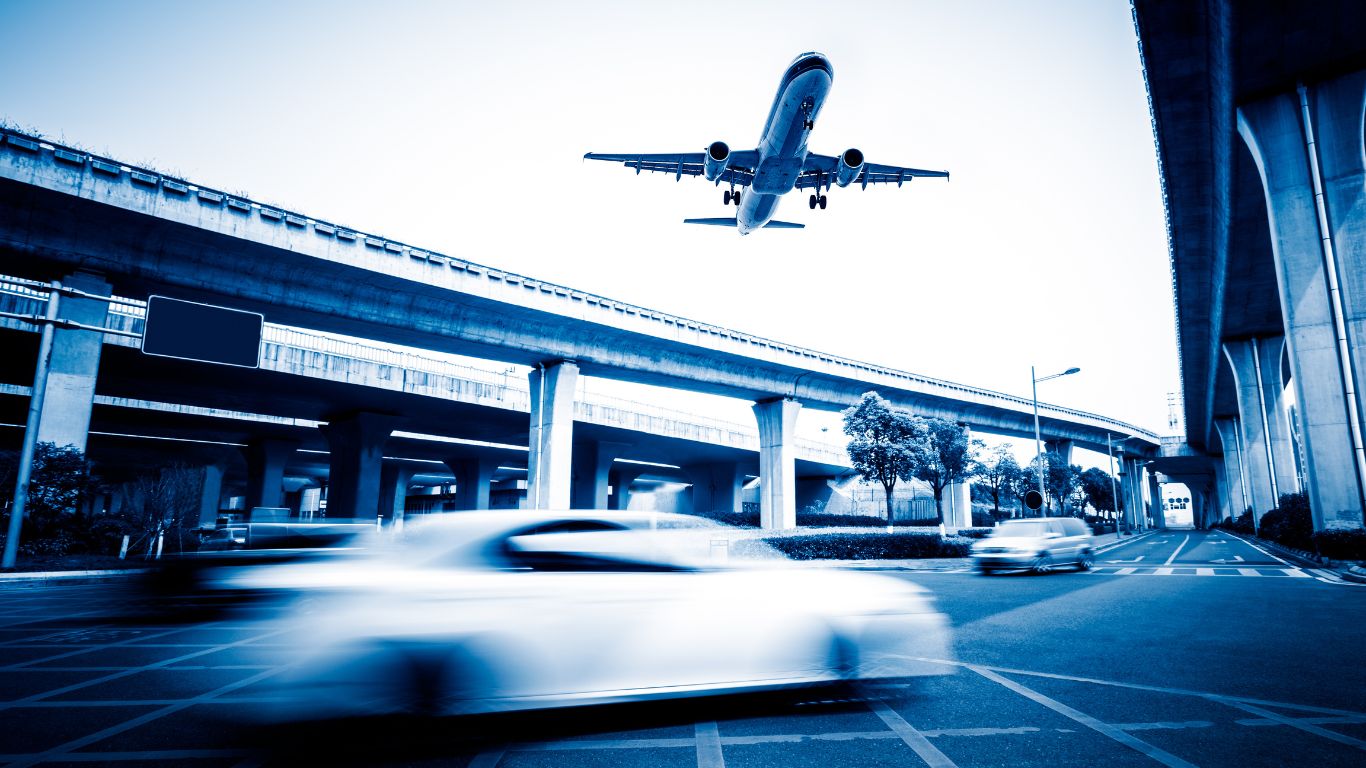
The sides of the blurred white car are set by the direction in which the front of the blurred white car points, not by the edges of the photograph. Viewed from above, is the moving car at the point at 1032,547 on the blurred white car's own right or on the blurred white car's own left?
on the blurred white car's own left

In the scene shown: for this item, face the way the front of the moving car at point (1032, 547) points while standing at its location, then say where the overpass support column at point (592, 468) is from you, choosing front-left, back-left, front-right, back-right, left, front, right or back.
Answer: right

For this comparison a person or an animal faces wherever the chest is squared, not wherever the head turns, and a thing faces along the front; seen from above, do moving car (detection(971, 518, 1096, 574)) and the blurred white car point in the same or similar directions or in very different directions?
very different directions

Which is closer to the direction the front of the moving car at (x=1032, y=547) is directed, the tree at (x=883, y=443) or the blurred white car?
the blurred white car

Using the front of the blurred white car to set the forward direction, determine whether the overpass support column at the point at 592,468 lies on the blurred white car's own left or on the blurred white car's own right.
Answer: on the blurred white car's own left

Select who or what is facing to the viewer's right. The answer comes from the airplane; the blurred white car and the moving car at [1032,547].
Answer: the blurred white car

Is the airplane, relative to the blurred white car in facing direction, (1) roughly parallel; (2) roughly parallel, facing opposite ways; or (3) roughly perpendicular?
roughly perpendicular

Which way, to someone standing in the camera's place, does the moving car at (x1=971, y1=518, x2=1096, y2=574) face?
facing the viewer and to the left of the viewer

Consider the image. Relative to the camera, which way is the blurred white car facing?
to the viewer's right

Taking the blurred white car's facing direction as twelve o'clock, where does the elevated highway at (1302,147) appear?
The elevated highway is roughly at 11 o'clock from the blurred white car.

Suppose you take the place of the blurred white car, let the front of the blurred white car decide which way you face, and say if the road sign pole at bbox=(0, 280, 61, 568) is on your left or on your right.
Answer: on your left

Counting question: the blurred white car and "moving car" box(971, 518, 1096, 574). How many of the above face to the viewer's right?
1

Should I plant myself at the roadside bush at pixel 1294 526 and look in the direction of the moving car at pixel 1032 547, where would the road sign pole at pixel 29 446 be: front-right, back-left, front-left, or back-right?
front-right
